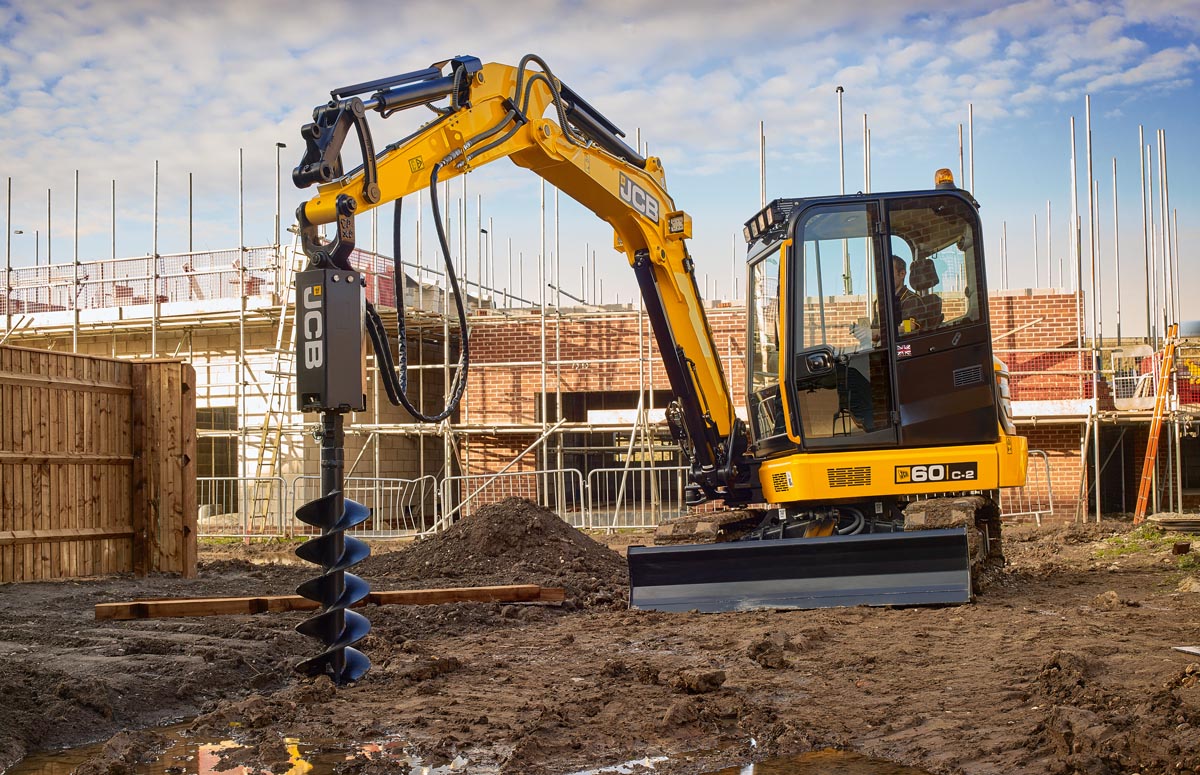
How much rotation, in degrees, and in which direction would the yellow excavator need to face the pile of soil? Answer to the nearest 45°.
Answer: approximately 45° to its right

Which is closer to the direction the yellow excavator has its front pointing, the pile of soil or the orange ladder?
the pile of soil

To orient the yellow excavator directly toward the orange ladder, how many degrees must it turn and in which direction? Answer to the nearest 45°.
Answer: approximately 135° to its right

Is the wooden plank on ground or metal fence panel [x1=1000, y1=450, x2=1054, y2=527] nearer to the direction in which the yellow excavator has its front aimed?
the wooden plank on ground

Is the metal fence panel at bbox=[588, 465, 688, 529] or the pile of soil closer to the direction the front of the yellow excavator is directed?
the pile of soil

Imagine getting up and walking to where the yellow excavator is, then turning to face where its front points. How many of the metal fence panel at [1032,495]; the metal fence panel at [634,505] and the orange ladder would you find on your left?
0

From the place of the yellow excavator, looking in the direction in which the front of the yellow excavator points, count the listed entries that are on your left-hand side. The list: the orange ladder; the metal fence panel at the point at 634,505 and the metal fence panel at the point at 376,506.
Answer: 0

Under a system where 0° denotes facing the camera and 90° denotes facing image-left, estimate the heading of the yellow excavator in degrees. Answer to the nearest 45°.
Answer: approximately 90°

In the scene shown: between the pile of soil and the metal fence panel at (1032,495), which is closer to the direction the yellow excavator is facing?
the pile of soil

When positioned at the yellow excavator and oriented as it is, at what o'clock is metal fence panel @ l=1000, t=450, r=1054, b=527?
The metal fence panel is roughly at 4 o'clock from the yellow excavator.

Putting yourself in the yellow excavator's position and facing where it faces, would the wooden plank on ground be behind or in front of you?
in front

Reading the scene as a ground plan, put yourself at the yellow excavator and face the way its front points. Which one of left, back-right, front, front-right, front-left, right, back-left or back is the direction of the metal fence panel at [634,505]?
right

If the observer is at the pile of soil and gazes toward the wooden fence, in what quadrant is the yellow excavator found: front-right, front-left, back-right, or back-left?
back-left

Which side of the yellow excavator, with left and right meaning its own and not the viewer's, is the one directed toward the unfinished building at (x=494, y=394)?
right
